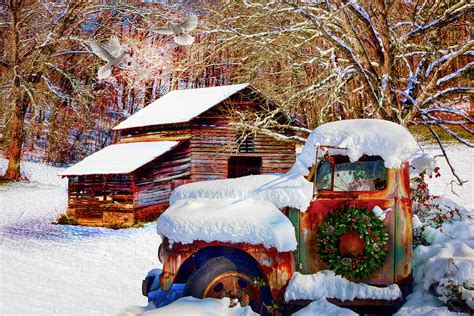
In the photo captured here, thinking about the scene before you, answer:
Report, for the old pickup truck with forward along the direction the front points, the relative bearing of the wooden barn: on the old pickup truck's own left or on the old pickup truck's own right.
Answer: on the old pickup truck's own right

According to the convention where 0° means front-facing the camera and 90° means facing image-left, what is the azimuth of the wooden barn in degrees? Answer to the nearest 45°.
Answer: approximately 315°

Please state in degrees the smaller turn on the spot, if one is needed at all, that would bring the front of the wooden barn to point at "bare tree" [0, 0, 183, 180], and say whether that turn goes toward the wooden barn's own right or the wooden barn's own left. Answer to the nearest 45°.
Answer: approximately 180°

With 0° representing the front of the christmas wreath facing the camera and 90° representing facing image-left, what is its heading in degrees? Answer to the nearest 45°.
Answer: approximately 0°

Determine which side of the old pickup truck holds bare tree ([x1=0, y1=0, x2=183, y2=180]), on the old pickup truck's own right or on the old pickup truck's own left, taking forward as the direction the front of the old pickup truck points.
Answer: on the old pickup truck's own right
